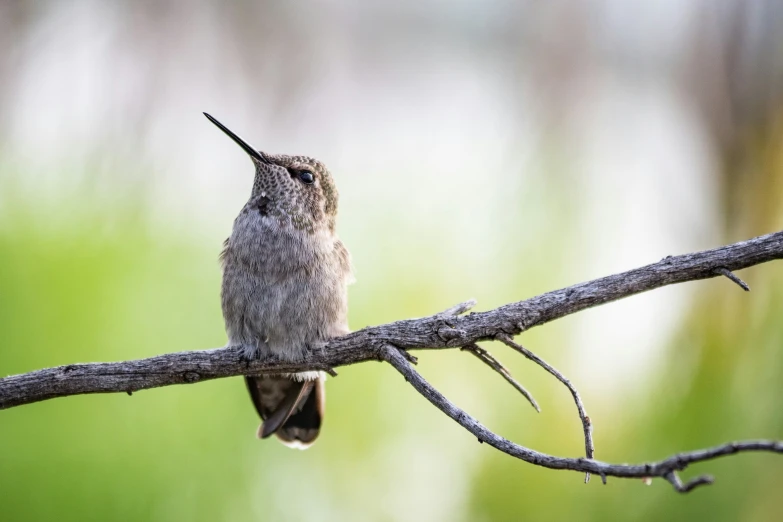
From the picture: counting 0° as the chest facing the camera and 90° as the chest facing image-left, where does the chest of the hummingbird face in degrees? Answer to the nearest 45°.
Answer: approximately 45°

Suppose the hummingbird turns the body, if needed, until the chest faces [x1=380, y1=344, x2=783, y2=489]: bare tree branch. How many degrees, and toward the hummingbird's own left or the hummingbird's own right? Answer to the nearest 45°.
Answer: approximately 45° to the hummingbird's own left
